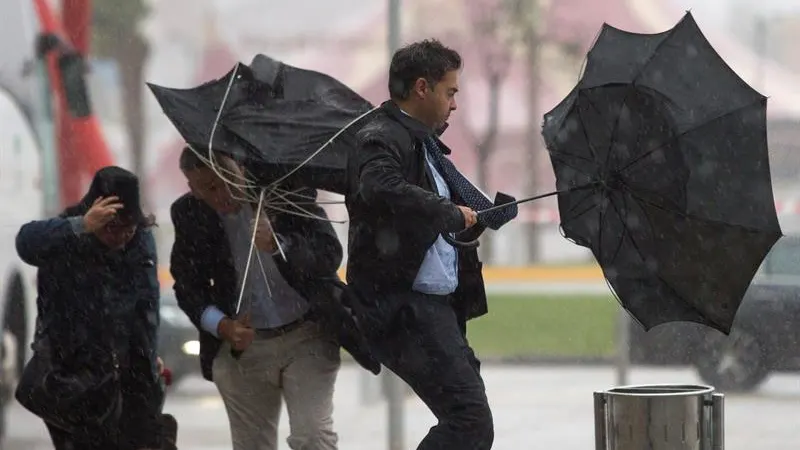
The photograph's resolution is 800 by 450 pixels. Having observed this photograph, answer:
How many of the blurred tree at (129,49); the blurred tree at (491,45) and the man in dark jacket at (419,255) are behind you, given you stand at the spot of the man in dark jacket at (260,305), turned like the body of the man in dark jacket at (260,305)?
2

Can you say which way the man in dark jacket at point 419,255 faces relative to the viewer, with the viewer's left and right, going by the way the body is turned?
facing to the right of the viewer

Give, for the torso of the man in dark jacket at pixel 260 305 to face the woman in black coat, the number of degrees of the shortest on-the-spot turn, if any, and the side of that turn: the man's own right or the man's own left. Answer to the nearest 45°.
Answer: approximately 90° to the man's own right

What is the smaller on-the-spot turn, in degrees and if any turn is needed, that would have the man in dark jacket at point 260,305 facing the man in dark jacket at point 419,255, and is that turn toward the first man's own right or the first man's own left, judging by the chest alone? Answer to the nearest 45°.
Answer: approximately 45° to the first man's own left

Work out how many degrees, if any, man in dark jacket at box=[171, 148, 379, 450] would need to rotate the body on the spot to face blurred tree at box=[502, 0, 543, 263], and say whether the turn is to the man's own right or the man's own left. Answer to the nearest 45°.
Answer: approximately 180°

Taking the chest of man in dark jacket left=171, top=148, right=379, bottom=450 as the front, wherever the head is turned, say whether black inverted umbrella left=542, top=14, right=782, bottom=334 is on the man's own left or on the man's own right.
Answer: on the man's own left

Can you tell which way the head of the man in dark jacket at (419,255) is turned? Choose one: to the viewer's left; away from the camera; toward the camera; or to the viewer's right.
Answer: to the viewer's right

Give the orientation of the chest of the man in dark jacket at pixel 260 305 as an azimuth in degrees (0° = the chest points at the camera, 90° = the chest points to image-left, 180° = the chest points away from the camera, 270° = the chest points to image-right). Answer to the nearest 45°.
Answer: approximately 0°

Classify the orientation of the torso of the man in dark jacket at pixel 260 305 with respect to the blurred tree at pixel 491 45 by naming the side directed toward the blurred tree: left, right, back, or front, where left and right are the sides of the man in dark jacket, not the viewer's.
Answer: back
